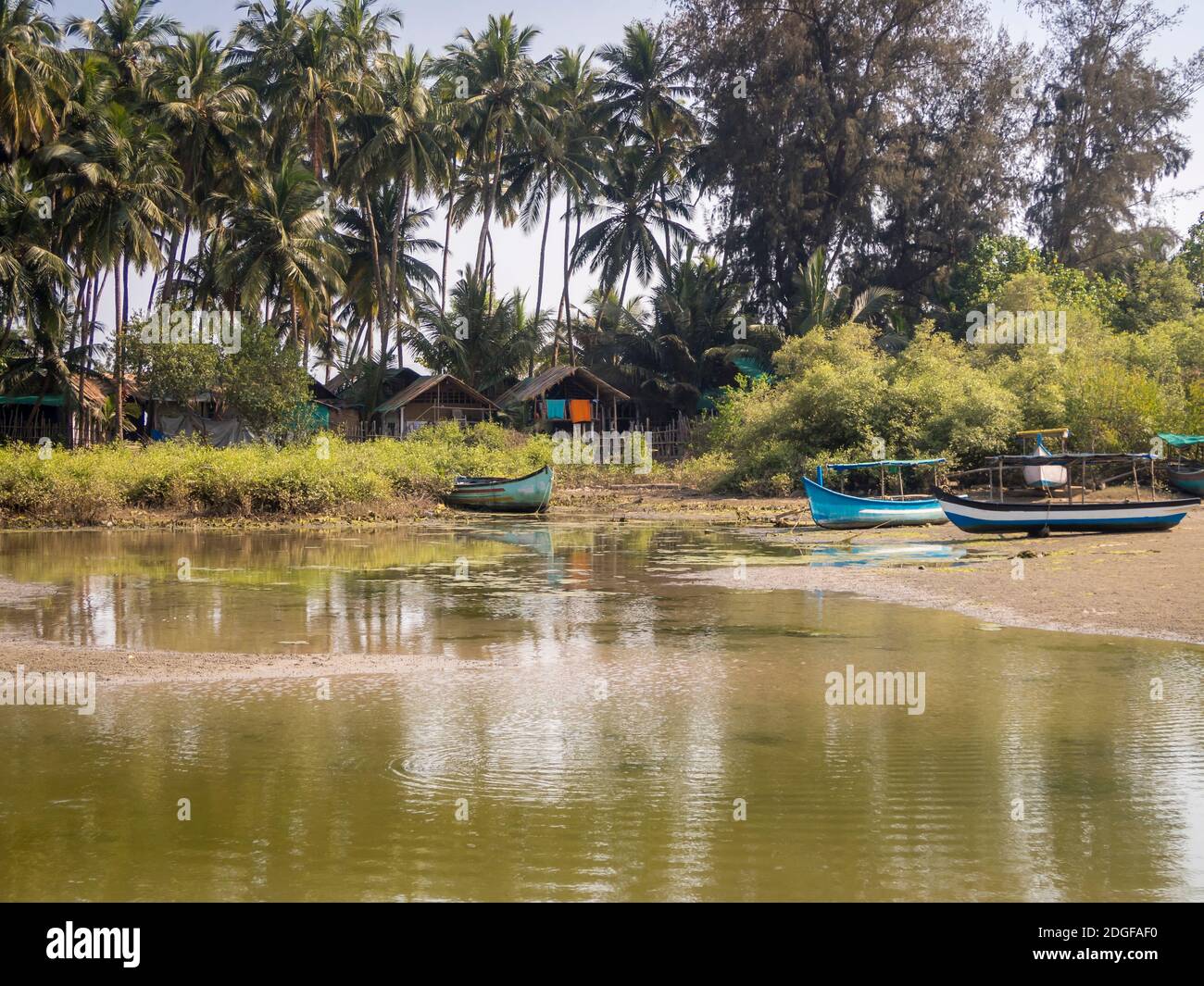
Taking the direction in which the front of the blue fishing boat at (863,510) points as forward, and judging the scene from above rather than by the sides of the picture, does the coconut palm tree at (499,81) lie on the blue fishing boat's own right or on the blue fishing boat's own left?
on the blue fishing boat's own right

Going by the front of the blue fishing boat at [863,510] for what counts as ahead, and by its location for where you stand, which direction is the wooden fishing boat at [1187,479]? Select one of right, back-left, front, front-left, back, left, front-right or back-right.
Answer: back-right

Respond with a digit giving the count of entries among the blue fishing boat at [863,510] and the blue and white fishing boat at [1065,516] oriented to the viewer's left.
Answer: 2

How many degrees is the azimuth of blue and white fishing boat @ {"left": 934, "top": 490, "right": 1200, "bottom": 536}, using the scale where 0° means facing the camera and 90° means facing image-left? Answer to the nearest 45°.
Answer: approximately 90°

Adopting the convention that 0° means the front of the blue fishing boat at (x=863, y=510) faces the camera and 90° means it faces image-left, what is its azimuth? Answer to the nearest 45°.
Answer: approximately 90°
